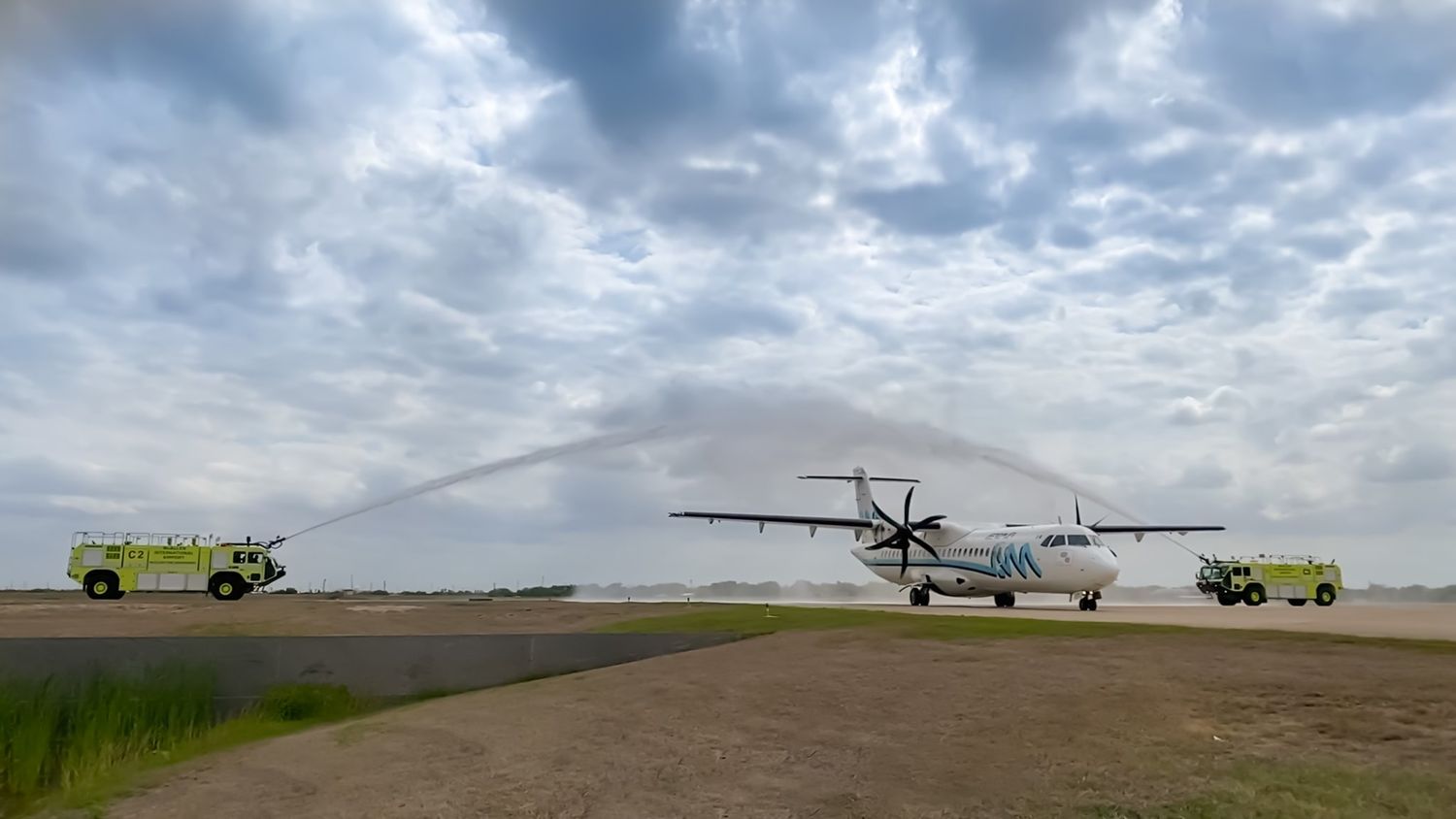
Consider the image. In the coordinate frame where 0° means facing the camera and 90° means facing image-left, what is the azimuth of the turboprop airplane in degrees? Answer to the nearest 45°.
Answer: approximately 315°

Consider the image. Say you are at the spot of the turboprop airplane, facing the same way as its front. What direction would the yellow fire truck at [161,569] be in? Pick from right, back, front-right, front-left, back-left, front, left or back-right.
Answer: back-right

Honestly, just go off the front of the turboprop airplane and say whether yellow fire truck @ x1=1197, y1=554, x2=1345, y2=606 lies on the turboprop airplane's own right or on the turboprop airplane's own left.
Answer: on the turboprop airplane's own left

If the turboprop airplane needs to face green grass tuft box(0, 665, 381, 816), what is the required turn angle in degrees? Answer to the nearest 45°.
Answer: approximately 90° to its right

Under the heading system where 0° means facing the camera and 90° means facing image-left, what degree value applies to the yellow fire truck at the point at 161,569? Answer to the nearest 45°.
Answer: approximately 270°

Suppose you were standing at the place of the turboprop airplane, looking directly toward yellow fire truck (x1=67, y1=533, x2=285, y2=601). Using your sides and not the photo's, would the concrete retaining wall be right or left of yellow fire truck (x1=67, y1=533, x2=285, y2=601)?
left

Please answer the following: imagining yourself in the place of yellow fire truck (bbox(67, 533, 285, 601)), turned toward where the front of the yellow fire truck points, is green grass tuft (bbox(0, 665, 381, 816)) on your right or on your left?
on your right

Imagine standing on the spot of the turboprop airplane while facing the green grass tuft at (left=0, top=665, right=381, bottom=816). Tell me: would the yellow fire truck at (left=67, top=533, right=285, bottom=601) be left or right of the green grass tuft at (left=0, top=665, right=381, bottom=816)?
right

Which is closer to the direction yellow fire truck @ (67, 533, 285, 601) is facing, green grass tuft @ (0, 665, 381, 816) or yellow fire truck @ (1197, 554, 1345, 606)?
the yellow fire truck

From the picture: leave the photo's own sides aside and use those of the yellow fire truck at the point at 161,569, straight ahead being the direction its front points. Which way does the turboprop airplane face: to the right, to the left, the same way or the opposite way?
to the right

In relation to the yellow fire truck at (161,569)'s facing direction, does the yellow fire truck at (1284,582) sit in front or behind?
in front

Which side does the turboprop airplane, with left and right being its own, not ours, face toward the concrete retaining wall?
right
